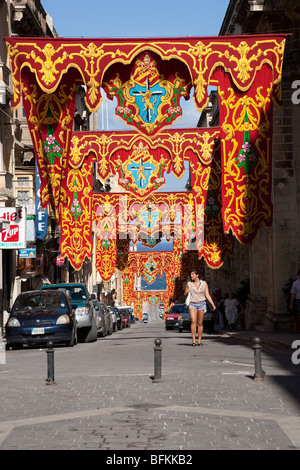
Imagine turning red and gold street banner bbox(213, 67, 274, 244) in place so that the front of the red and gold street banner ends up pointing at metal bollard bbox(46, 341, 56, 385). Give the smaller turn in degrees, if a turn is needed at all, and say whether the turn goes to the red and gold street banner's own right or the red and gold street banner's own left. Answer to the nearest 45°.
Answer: approximately 45° to the red and gold street banner's own right

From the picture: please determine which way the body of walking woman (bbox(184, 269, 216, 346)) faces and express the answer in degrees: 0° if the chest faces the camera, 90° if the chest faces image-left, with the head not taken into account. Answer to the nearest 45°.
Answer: approximately 0°

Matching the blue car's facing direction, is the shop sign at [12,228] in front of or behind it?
behind

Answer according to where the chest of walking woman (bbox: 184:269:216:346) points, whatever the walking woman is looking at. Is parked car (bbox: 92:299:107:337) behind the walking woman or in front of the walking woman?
behind
